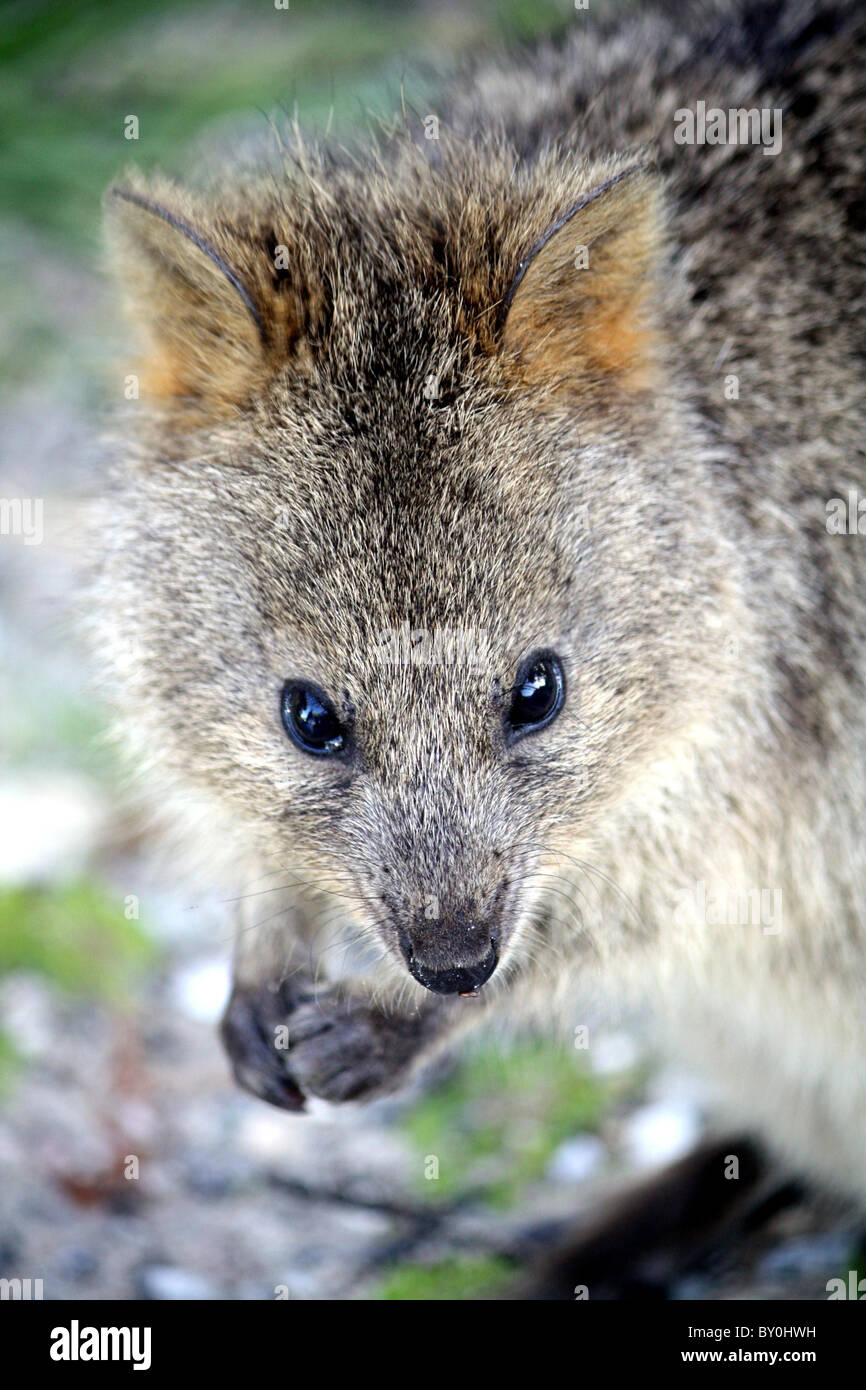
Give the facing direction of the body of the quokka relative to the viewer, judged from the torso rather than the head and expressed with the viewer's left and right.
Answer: facing the viewer and to the left of the viewer
